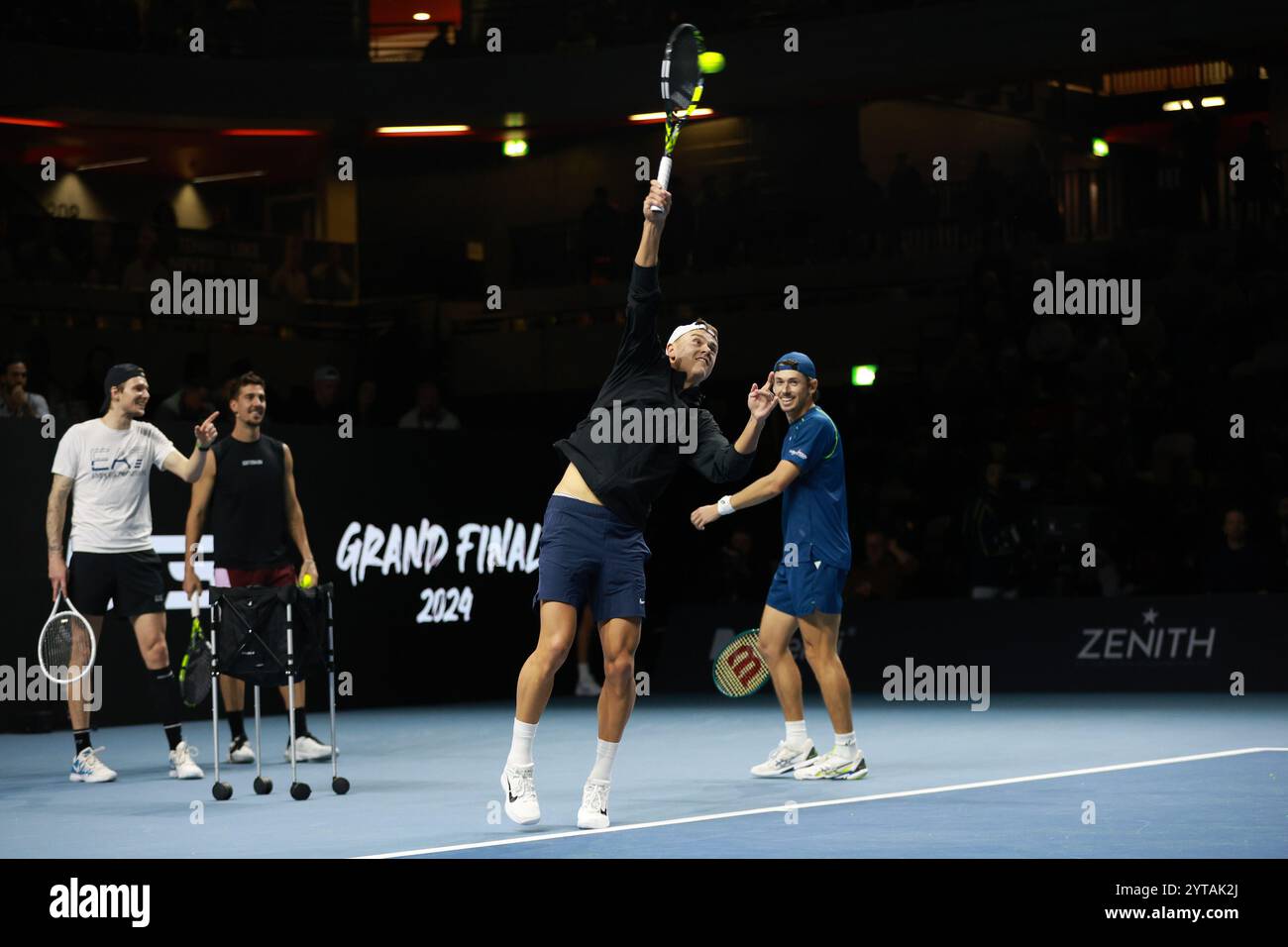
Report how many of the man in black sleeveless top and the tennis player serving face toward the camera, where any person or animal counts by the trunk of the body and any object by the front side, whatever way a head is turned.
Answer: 2

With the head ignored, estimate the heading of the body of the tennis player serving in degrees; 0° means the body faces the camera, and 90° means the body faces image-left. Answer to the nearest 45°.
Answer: approximately 0°

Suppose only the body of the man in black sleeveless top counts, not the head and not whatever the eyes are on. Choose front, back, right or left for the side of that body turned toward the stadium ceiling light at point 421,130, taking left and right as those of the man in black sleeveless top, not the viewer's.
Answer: back

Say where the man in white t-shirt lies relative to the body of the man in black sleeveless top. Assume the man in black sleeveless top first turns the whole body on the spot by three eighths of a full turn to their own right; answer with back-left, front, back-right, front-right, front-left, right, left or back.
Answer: left

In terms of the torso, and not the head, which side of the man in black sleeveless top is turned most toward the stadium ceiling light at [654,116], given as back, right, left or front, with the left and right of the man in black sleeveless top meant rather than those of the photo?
back

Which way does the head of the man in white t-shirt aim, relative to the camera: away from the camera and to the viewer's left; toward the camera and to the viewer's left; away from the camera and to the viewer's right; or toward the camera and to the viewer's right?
toward the camera and to the viewer's right

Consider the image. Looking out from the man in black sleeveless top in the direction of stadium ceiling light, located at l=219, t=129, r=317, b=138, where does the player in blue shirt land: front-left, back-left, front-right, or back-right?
back-right

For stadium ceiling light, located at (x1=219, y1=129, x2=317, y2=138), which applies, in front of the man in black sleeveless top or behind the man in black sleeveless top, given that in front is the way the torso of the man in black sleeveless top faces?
behind

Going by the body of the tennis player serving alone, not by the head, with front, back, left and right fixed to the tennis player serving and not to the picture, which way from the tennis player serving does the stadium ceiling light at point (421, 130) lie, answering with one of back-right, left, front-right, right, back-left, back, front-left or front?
back

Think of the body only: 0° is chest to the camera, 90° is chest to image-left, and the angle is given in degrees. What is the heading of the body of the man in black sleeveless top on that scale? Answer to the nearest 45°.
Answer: approximately 0°
